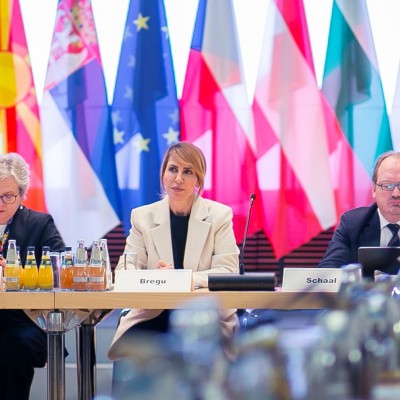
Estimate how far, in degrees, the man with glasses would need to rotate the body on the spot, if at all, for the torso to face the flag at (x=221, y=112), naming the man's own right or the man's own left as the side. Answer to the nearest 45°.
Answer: approximately 135° to the man's own right

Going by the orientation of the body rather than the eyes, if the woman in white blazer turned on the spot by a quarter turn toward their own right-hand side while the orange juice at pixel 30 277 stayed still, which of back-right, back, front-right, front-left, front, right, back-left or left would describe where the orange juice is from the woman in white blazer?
front-left

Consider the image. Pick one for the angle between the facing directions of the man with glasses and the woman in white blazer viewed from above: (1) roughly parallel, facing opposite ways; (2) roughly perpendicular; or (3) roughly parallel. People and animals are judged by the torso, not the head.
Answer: roughly parallel

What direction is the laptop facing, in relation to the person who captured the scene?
facing away from the viewer

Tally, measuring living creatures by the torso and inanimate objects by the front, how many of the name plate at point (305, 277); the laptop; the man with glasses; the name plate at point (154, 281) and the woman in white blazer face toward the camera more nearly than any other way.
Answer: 4

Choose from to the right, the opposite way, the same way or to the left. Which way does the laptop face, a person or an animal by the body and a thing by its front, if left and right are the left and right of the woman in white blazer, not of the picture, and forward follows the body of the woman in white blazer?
the opposite way

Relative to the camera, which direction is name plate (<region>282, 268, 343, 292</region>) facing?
toward the camera

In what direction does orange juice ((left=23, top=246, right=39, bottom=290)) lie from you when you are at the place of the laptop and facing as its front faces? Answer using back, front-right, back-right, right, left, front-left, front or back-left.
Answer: left

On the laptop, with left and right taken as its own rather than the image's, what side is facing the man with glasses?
front

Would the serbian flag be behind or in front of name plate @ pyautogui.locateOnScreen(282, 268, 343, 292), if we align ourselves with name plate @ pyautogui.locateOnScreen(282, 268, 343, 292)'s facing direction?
behind

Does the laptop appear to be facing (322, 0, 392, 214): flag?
yes

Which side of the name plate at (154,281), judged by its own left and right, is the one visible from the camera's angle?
front

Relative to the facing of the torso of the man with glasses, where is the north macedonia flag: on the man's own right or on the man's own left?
on the man's own right

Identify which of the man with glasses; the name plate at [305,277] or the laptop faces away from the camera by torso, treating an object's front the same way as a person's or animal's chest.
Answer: the laptop

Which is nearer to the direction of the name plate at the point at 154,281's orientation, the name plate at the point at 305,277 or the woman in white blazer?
the name plate

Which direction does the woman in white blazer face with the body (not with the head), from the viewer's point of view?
toward the camera

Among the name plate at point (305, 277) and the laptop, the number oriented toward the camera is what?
1
